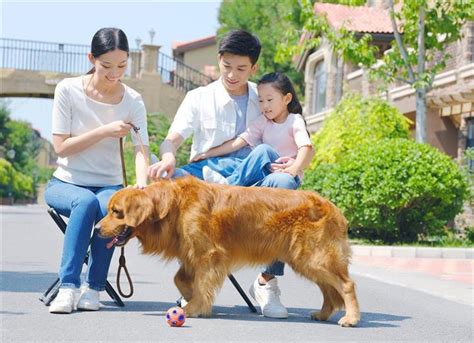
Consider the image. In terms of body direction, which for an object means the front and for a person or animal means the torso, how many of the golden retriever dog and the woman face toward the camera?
1

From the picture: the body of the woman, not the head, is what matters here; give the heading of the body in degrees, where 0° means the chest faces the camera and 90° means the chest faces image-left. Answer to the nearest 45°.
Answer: approximately 0°

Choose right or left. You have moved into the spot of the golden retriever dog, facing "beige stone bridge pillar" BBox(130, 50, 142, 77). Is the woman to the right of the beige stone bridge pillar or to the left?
left

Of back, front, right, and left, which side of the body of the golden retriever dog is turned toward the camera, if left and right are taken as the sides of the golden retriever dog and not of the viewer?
left

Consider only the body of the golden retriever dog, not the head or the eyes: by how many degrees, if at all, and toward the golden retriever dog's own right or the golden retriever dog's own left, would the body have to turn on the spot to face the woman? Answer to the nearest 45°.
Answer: approximately 45° to the golden retriever dog's own right

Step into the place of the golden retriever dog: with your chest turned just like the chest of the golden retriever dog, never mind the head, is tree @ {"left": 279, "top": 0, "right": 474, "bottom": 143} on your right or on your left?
on your right
